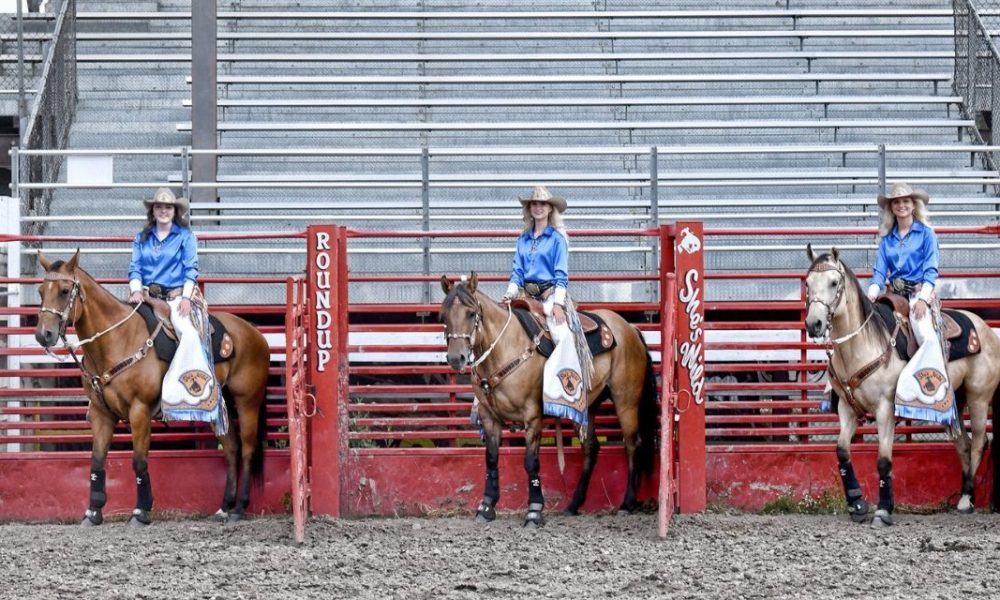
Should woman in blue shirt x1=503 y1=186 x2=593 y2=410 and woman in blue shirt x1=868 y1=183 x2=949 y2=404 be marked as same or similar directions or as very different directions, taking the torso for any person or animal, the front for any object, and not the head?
same or similar directions

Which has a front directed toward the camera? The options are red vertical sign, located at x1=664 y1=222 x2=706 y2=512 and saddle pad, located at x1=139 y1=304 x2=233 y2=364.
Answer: the red vertical sign

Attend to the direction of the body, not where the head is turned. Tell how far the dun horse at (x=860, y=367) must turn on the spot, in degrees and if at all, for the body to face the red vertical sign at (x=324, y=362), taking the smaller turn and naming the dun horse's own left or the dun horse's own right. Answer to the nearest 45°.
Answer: approximately 45° to the dun horse's own right

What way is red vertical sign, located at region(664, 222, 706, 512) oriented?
toward the camera

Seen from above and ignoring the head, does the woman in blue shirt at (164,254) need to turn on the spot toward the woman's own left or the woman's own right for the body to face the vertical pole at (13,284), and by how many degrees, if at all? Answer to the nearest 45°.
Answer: approximately 90° to the woman's own right

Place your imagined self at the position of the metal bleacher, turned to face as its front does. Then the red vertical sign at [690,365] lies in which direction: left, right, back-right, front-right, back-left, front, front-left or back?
front

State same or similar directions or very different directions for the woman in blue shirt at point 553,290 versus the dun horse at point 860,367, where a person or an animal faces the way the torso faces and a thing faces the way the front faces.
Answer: same or similar directions

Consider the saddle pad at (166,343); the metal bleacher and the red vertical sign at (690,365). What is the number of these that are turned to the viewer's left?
1

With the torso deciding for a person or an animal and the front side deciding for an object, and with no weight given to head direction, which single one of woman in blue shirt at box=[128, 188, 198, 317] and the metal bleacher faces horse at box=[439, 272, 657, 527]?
the metal bleacher

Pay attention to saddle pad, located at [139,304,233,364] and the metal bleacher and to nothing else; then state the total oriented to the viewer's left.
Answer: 1

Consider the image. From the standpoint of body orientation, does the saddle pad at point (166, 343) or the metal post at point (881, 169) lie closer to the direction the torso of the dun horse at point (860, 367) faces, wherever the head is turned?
the saddle pad

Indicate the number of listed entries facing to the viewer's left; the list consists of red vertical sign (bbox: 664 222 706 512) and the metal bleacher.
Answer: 0

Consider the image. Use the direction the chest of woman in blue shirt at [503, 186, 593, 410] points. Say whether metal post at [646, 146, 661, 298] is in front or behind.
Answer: behind

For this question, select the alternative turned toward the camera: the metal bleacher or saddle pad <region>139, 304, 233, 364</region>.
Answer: the metal bleacher

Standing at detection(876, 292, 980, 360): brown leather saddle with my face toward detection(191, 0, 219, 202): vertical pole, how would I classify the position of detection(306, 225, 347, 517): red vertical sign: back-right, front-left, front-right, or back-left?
front-left

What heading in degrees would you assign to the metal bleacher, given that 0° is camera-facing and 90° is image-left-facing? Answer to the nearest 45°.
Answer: approximately 0°

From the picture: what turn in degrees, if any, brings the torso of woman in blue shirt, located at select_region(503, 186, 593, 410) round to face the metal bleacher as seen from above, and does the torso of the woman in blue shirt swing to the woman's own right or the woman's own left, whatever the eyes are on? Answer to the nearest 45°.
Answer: approximately 135° to the woman's own right

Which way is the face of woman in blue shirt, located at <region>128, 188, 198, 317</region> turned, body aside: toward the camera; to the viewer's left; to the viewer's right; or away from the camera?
toward the camera

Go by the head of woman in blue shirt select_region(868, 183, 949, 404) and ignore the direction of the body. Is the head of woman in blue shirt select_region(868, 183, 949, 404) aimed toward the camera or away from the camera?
toward the camera

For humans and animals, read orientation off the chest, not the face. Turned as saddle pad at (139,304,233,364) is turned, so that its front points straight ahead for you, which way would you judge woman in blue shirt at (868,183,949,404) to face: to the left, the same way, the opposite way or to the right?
to the left
